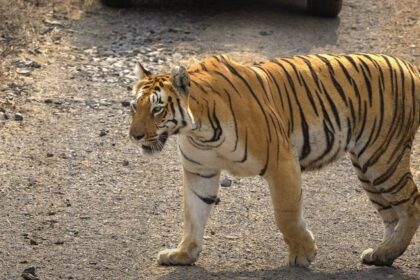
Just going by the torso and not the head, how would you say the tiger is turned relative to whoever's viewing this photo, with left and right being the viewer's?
facing to the left of the viewer

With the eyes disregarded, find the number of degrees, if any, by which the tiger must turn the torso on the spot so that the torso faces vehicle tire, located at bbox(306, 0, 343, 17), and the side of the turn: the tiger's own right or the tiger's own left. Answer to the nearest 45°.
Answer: approximately 90° to the tiger's own right

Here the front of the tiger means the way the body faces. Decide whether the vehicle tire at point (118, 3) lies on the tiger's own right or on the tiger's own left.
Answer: on the tiger's own right
